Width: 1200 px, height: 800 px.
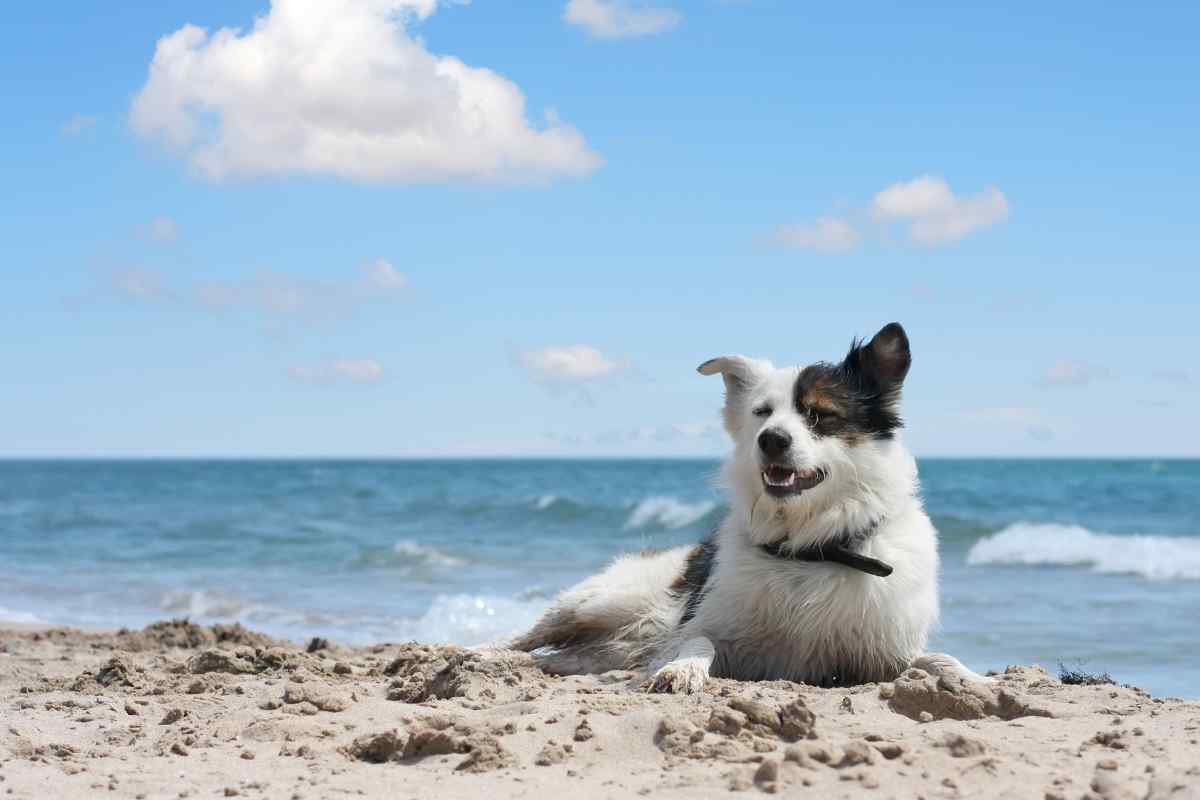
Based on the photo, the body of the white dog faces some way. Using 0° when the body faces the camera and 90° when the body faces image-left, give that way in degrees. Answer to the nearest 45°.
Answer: approximately 315°

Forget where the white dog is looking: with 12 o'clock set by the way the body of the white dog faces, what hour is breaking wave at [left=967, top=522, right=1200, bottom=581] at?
The breaking wave is roughly at 8 o'clock from the white dog.

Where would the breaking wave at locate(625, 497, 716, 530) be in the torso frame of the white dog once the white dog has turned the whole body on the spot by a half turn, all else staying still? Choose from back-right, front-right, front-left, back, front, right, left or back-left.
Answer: front-right
